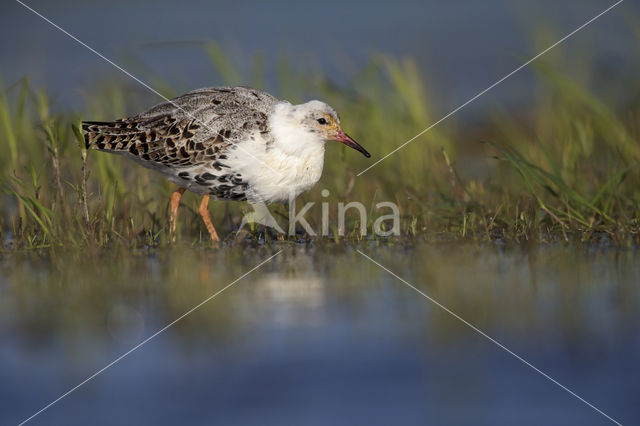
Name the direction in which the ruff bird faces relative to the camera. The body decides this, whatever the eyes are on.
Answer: to the viewer's right
